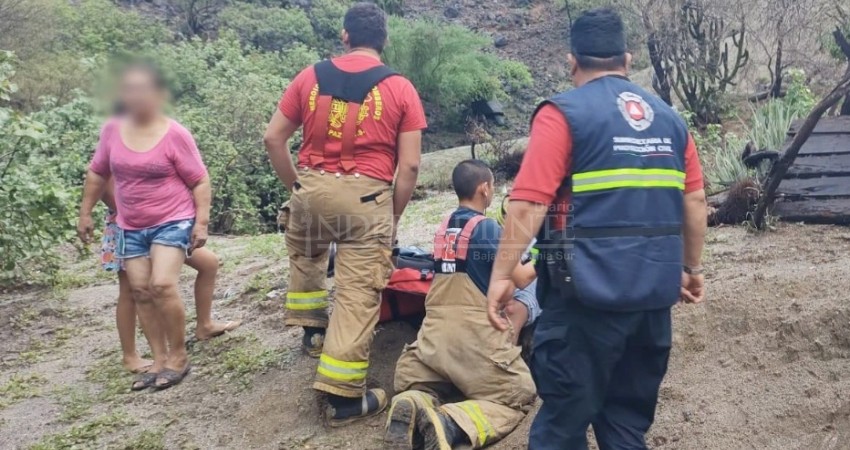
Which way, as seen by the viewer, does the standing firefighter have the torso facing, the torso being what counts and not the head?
away from the camera

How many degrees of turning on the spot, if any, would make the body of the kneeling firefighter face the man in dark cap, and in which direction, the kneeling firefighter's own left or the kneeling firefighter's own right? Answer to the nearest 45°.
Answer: approximately 90° to the kneeling firefighter's own right

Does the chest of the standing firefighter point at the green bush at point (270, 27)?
yes

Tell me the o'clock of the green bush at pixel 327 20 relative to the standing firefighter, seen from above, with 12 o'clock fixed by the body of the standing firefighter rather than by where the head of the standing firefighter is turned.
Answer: The green bush is roughly at 12 o'clock from the standing firefighter.

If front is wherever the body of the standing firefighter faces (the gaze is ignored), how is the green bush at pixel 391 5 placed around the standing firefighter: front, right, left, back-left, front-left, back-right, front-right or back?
front

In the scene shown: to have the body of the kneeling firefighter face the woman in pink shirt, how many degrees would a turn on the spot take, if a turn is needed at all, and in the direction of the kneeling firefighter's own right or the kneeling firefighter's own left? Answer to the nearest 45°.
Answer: approximately 135° to the kneeling firefighter's own left

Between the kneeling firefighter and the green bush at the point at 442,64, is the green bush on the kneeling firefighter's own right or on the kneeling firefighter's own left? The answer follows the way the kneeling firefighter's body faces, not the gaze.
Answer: on the kneeling firefighter's own left

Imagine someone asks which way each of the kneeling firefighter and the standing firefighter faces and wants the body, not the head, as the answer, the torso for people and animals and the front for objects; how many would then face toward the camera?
0

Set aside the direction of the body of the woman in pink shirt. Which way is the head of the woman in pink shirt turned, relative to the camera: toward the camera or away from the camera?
toward the camera

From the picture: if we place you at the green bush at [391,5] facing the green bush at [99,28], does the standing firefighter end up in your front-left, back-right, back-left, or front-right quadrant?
front-left

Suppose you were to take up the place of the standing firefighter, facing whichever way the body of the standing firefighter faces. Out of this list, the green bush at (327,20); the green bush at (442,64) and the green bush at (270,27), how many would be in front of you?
3

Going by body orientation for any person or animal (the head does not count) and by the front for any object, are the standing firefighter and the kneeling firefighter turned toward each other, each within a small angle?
no

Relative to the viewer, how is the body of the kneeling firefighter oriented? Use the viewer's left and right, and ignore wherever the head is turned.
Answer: facing away from the viewer and to the right of the viewer

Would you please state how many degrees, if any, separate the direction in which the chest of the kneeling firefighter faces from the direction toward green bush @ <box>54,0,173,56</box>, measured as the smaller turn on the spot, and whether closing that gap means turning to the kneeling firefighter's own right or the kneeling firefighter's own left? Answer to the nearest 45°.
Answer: approximately 90° to the kneeling firefighter's own left

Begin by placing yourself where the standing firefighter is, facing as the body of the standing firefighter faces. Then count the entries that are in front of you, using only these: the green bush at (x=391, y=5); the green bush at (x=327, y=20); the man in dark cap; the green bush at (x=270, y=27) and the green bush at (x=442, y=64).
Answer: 4

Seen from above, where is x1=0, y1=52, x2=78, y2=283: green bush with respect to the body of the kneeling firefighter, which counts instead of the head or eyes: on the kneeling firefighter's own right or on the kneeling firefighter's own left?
on the kneeling firefighter's own left

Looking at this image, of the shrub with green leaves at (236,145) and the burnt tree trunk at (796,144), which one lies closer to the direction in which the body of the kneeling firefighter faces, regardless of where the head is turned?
the burnt tree trunk
